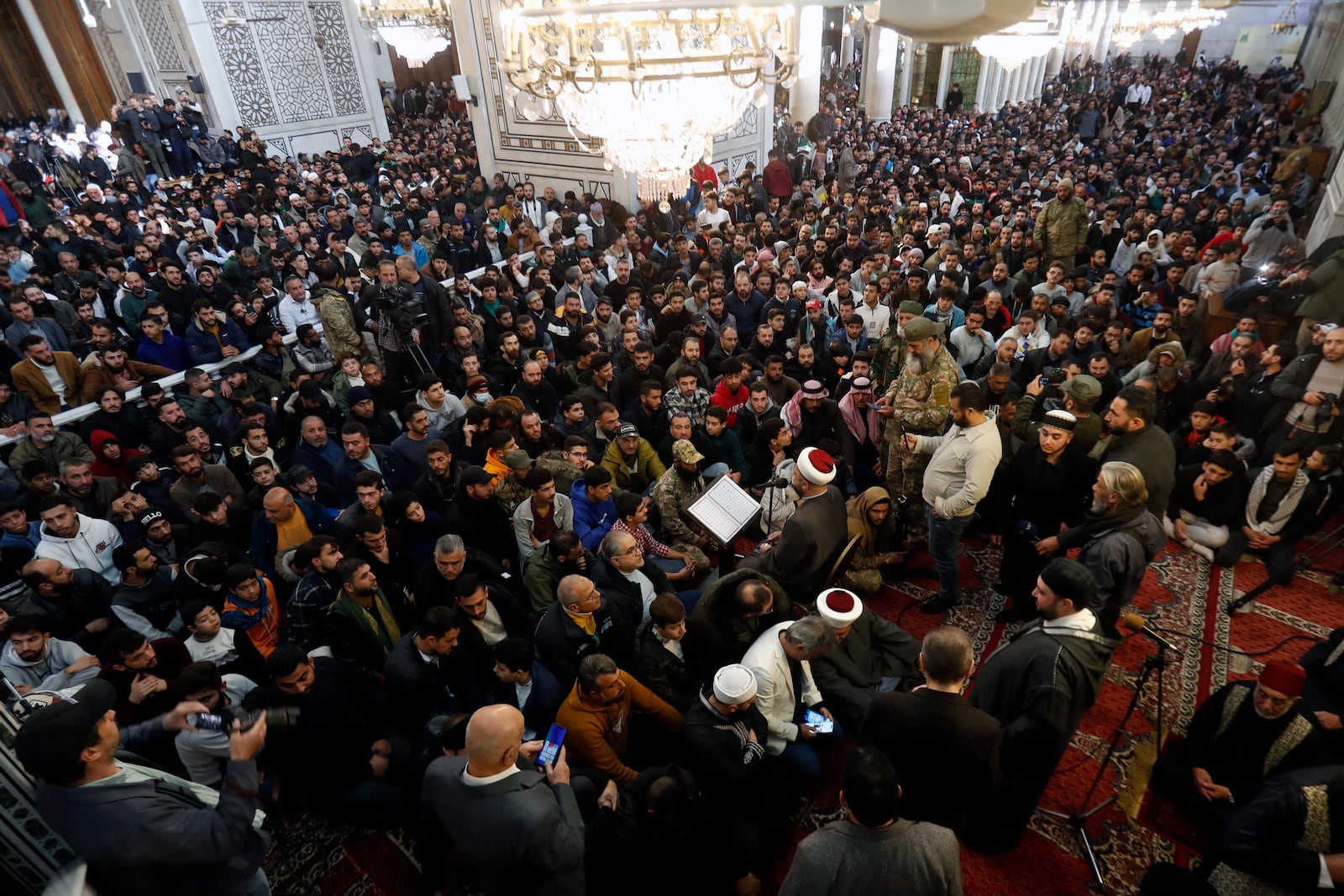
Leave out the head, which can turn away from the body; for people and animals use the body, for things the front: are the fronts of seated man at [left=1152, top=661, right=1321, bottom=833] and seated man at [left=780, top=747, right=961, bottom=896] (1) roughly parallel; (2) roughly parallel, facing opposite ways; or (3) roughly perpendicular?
roughly perpendicular

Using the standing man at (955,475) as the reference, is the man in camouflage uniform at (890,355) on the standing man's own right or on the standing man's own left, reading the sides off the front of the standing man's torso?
on the standing man's own right

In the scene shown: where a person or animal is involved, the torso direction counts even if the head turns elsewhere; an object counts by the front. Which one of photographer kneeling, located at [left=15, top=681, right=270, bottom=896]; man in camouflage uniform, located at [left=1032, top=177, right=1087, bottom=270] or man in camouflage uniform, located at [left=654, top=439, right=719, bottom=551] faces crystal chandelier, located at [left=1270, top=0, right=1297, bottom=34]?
the photographer kneeling

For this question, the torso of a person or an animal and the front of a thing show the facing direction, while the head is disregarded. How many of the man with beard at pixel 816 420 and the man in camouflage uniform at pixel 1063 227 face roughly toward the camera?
2

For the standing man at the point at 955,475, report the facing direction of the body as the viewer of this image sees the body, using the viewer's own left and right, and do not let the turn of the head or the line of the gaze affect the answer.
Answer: facing to the left of the viewer

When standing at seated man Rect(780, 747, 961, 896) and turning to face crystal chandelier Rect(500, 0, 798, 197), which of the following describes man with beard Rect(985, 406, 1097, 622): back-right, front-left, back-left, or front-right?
front-right

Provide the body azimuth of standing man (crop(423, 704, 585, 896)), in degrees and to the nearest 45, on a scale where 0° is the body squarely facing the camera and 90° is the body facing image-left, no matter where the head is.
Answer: approximately 225°

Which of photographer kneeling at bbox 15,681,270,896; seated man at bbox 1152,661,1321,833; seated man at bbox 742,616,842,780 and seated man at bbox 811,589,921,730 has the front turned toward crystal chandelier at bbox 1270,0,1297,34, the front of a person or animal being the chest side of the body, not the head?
the photographer kneeling

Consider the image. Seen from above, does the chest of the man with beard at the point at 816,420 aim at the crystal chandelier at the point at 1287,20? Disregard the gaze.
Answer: no

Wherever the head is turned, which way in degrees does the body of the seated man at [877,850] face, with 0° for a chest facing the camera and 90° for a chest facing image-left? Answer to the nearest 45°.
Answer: approximately 180°

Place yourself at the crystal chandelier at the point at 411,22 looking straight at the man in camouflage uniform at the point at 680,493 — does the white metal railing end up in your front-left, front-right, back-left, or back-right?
front-right

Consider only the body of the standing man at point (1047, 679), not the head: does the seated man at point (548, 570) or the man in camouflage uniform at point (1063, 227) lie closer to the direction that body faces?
the seated man

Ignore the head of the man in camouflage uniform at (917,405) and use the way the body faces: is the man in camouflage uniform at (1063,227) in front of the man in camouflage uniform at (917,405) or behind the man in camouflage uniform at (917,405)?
behind

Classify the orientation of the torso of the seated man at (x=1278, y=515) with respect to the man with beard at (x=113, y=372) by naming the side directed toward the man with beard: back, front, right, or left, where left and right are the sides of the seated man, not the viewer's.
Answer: right

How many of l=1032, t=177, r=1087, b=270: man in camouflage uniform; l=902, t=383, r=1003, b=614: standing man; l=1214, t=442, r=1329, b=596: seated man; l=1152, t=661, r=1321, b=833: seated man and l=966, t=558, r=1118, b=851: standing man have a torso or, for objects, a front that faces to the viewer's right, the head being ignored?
0

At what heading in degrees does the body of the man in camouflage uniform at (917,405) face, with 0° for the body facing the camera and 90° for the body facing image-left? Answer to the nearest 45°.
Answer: approximately 45°

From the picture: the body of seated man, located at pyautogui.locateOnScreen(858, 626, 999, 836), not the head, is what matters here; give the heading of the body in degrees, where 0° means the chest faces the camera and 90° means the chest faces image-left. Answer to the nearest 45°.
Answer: approximately 180°

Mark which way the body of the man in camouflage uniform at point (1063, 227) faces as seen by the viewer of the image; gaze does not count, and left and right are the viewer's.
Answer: facing the viewer

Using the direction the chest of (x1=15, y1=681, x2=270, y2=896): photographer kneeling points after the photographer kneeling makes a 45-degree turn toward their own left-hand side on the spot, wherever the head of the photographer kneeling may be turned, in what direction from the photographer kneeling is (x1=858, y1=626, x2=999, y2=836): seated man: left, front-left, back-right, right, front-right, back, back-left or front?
right

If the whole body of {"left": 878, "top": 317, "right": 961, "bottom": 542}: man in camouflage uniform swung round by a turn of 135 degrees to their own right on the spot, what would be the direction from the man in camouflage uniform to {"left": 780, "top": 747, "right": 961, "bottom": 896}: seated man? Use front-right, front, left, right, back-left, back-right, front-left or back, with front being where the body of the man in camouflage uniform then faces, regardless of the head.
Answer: back
